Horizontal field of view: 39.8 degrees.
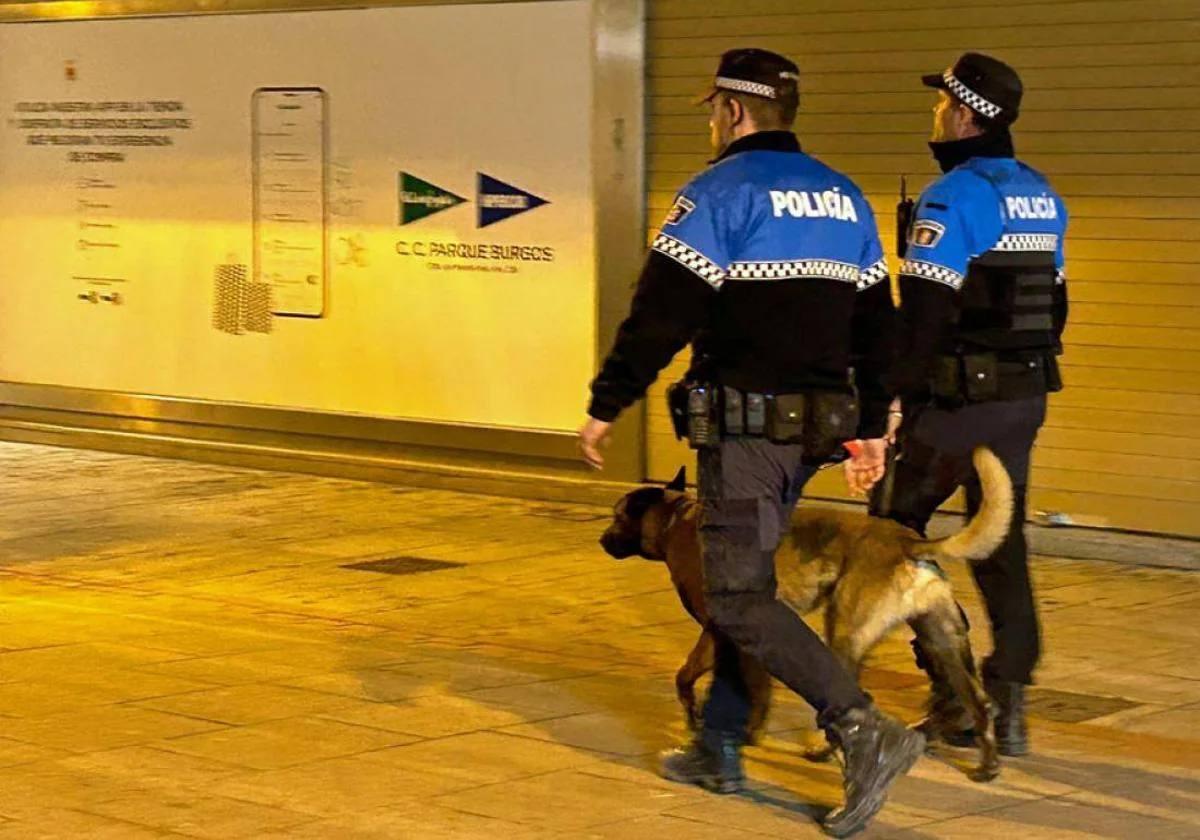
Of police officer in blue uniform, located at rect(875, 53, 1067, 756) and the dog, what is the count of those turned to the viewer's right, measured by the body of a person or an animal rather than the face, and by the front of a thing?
0

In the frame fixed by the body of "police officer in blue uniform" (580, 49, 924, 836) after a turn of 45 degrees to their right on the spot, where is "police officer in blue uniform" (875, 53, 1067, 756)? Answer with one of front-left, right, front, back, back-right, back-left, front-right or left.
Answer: front-right

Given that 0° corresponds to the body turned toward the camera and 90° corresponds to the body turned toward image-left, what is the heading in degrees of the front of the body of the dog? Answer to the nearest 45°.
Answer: approximately 90°

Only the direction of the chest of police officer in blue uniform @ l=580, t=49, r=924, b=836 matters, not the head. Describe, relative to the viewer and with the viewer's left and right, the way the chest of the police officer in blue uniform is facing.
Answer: facing away from the viewer and to the left of the viewer

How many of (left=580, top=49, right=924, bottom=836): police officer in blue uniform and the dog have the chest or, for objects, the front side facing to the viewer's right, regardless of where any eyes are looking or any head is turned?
0

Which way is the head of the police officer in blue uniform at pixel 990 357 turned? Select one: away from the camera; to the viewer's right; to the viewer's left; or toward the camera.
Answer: to the viewer's left

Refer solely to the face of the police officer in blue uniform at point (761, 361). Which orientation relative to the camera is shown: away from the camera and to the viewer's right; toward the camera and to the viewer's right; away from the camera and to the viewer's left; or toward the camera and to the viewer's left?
away from the camera and to the viewer's left
